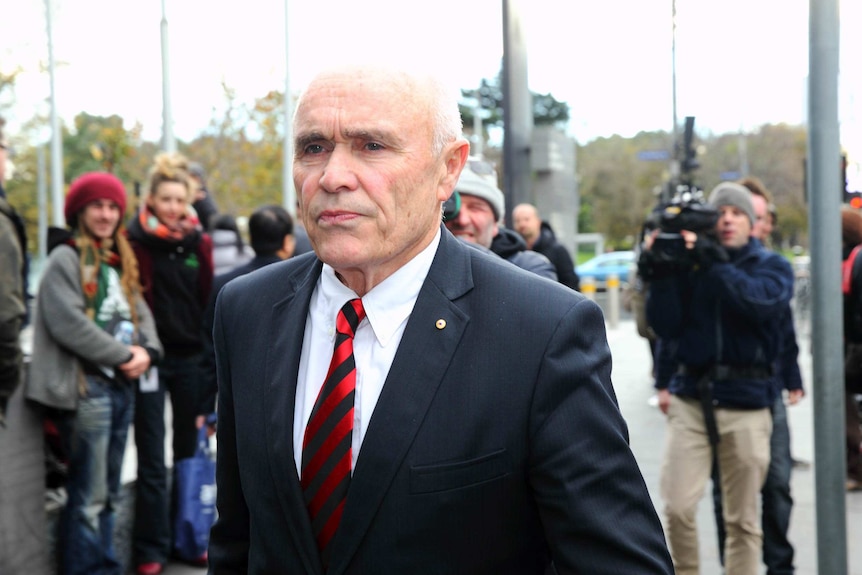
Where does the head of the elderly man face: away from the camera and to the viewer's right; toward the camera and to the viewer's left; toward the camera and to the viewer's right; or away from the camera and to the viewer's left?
toward the camera and to the viewer's left

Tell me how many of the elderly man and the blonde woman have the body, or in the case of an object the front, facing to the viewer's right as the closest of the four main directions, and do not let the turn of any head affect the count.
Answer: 0

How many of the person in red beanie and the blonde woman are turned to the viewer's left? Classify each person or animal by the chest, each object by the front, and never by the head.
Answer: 0

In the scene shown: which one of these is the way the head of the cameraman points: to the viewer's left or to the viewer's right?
to the viewer's left

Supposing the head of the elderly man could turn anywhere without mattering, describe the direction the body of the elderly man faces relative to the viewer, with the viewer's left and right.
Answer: facing the viewer and to the left of the viewer

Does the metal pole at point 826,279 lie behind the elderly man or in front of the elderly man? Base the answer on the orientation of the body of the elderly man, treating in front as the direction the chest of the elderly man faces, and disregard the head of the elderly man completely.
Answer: behind

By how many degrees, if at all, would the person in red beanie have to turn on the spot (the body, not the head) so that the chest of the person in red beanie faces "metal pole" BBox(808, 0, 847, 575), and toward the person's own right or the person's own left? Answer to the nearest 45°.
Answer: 0° — they already face it

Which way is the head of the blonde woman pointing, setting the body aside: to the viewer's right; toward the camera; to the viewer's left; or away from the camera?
toward the camera

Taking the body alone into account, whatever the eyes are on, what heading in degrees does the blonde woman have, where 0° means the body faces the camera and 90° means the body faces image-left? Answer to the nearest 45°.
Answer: approximately 0°

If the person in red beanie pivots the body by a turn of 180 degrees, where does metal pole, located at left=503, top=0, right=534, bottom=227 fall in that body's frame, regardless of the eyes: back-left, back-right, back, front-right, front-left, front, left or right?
right

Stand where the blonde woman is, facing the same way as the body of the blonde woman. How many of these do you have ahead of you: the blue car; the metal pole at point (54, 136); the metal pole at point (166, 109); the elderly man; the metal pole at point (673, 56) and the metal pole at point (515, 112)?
1

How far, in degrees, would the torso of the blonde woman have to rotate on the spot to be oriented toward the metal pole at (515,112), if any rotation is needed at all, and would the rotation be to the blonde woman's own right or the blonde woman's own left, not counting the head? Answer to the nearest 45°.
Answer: approximately 135° to the blonde woman's own left
